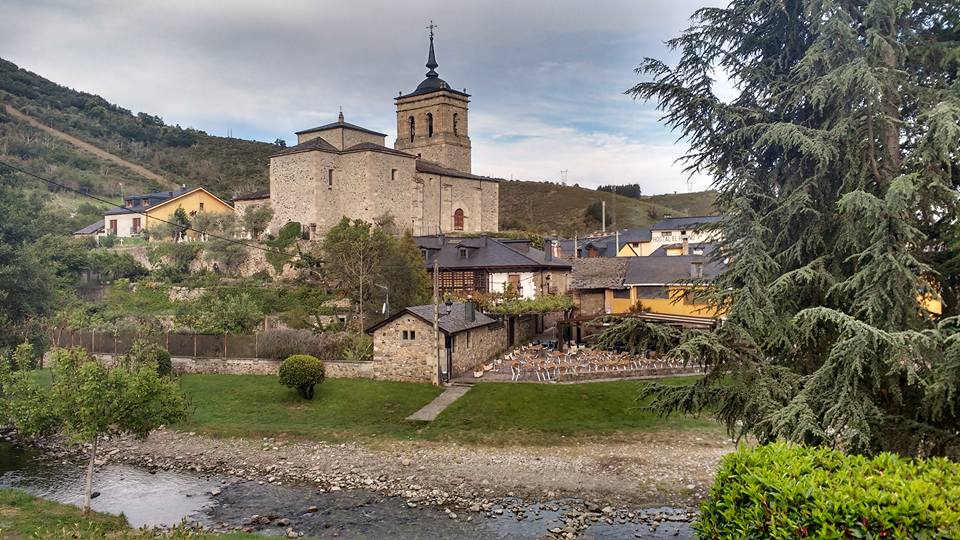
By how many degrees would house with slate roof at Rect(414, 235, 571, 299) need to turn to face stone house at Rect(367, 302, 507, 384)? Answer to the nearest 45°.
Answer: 0° — it already faces it

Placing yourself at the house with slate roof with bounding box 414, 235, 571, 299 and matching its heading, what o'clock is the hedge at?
The hedge is roughly at 12 o'clock from the house with slate roof.

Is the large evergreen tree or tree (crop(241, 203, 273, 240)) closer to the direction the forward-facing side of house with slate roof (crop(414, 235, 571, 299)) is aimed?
the large evergreen tree

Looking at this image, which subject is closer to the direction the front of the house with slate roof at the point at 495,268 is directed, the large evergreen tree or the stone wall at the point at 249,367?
the large evergreen tree

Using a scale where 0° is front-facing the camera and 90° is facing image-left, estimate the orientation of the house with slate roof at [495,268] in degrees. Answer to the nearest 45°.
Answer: approximately 0°

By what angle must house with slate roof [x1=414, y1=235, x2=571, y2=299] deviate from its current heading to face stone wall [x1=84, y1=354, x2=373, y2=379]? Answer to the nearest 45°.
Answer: approximately 45° to its right

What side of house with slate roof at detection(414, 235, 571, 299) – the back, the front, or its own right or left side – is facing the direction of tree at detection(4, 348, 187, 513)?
front

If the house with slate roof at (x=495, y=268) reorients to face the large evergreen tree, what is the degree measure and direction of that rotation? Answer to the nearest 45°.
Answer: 0° — it already faces it

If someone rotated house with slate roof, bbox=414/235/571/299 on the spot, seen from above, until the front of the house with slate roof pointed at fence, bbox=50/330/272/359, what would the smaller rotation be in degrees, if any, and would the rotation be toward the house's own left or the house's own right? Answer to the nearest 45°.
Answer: approximately 45° to the house's own right

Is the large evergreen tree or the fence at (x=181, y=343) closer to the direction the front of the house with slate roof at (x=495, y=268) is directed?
the large evergreen tree
